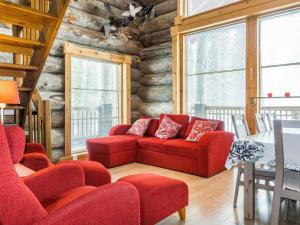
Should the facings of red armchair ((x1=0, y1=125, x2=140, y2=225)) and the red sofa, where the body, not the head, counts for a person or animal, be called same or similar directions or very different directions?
very different directions

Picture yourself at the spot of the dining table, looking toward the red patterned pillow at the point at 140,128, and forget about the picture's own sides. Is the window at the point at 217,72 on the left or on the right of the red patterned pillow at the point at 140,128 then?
right

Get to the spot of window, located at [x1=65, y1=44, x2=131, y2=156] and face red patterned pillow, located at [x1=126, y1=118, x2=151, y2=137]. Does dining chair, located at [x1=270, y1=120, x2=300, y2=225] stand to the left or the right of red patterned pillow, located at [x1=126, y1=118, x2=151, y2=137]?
right

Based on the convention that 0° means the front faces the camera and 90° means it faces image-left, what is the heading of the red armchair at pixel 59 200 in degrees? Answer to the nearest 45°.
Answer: approximately 225°

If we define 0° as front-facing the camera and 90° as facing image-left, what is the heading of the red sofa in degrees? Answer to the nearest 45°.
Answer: approximately 45°

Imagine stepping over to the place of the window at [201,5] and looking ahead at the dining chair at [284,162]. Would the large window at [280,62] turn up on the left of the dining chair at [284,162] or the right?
left
